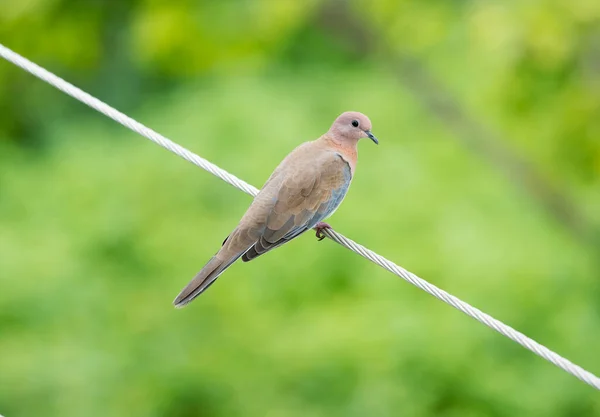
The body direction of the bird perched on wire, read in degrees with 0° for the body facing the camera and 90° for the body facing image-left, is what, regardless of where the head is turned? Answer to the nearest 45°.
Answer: approximately 225°
